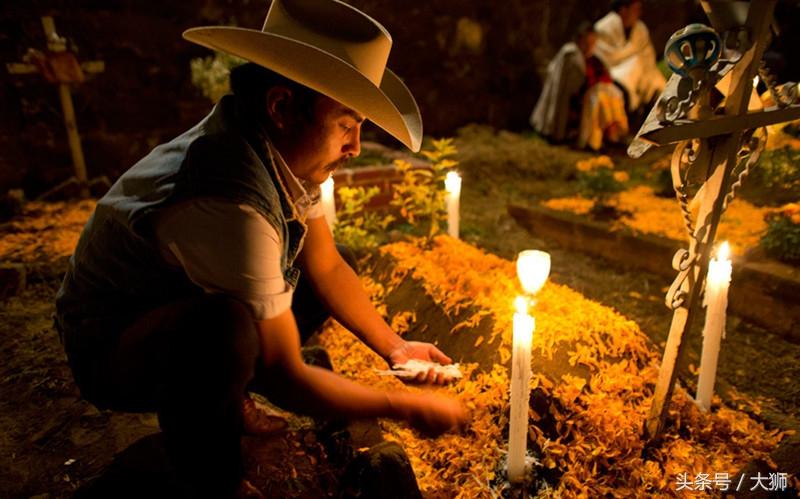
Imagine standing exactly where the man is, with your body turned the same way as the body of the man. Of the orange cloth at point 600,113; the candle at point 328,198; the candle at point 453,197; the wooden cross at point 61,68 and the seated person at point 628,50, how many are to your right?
0

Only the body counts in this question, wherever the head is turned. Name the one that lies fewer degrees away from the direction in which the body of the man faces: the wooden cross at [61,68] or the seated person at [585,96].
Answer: the seated person

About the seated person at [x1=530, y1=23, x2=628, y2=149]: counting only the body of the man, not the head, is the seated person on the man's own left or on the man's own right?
on the man's own left

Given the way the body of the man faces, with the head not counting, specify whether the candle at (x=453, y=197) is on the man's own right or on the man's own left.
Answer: on the man's own left

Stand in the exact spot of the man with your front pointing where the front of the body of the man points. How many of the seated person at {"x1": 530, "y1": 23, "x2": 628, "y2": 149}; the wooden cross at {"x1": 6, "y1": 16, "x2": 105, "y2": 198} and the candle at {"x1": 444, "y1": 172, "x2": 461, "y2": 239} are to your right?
0

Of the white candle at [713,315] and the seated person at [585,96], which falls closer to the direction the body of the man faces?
the white candle

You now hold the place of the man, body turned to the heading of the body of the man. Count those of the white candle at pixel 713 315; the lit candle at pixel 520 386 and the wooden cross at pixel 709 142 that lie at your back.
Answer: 0

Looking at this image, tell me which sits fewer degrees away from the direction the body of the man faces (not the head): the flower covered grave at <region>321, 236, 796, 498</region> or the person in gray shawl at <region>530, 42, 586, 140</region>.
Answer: the flower covered grave

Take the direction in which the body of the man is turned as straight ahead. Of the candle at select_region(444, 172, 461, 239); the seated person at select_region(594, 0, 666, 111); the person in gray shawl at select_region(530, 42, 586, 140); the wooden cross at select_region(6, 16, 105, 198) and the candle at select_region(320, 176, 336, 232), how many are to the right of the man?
0

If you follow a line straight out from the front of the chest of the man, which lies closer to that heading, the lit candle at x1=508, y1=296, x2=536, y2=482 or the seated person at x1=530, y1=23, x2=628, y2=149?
the lit candle

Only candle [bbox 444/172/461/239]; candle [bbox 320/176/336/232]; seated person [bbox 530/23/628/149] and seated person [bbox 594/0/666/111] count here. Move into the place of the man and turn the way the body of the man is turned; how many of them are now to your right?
0

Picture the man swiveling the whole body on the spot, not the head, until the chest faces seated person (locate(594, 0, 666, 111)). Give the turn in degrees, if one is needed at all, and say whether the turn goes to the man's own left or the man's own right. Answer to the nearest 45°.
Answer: approximately 45° to the man's own left

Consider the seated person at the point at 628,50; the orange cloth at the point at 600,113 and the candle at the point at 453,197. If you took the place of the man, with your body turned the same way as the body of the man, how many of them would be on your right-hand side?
0

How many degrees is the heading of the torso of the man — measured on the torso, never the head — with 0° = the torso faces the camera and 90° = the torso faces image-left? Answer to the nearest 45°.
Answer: approximately 270°

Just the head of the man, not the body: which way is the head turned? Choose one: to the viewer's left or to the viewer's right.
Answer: to the viewer's right

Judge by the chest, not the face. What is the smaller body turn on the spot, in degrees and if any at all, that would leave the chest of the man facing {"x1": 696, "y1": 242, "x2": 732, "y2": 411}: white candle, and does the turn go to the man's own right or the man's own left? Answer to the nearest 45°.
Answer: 0° — they already face it
